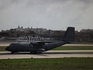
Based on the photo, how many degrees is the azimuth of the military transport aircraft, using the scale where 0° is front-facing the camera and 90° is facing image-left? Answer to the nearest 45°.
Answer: approximately 90°
